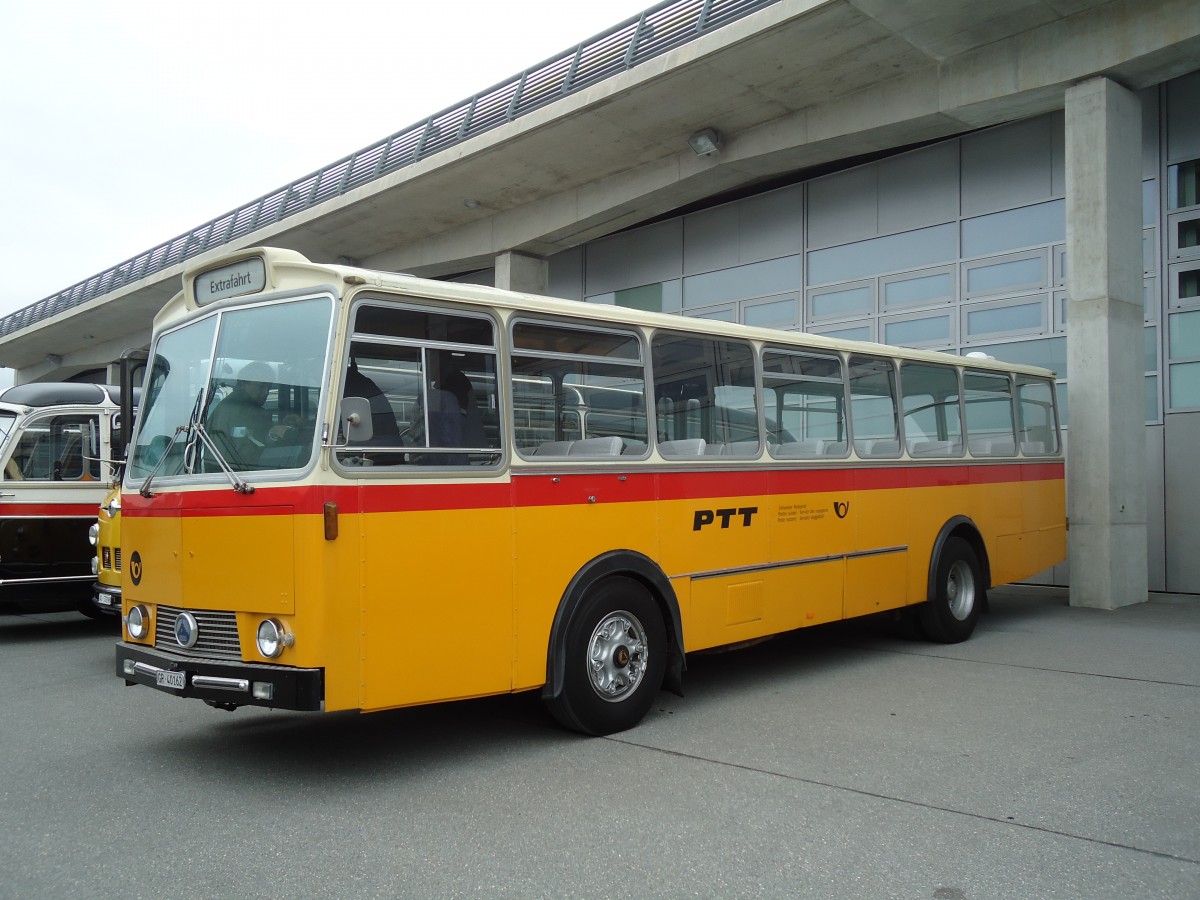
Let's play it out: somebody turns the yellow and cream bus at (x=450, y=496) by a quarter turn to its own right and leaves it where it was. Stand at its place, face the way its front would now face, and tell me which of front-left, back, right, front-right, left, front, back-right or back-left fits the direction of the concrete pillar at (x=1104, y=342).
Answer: right

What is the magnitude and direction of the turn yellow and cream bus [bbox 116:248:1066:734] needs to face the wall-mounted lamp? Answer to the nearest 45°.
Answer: approximately 135° to its right

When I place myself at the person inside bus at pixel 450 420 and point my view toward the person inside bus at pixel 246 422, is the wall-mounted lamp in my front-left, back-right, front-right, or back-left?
back-right

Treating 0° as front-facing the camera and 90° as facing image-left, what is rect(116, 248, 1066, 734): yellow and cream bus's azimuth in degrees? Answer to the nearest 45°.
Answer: approximately 45°
